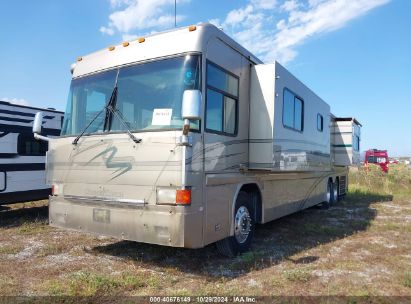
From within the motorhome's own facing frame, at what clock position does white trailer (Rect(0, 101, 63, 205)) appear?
The white trailer is roughly at 3 o'clock from the motorhome.

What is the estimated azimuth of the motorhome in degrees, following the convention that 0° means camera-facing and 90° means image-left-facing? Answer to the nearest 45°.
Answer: approximately 45°
